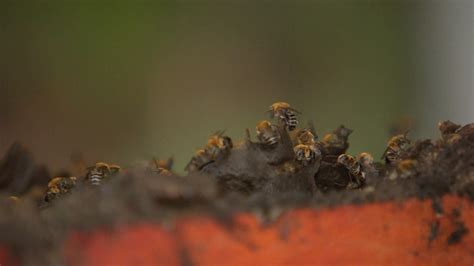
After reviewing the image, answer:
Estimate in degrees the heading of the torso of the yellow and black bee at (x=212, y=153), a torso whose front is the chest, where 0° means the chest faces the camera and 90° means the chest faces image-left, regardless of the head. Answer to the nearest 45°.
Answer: approximately 270°

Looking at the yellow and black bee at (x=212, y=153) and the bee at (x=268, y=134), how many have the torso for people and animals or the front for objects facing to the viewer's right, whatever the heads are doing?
1

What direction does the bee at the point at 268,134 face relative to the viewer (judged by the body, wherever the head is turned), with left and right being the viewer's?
facing away from the viewer and to the left of the viewer
